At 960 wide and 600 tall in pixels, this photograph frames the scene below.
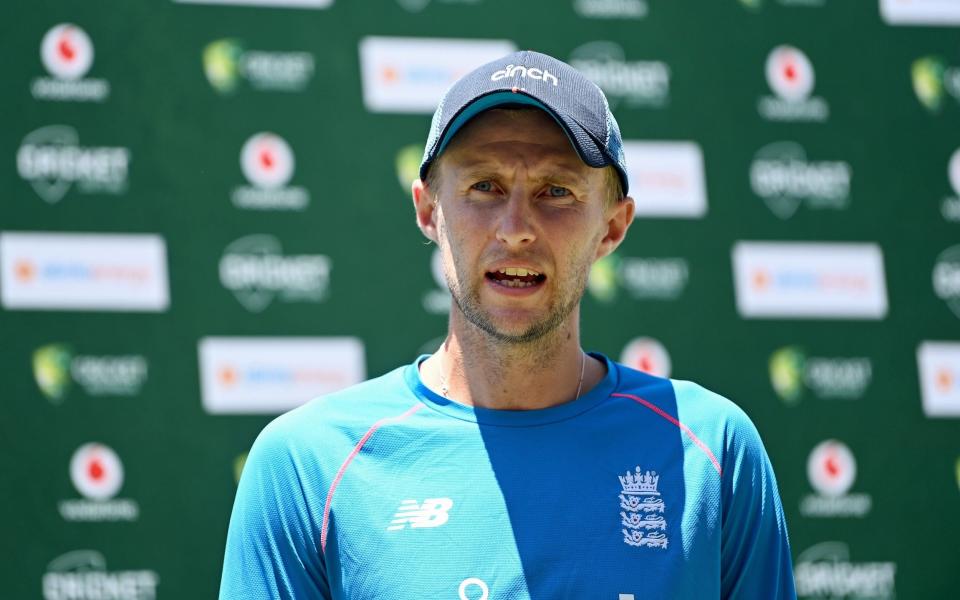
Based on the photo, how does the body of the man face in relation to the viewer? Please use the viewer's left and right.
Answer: facing the viewer

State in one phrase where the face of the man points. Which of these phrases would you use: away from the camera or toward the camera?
toward the camera
